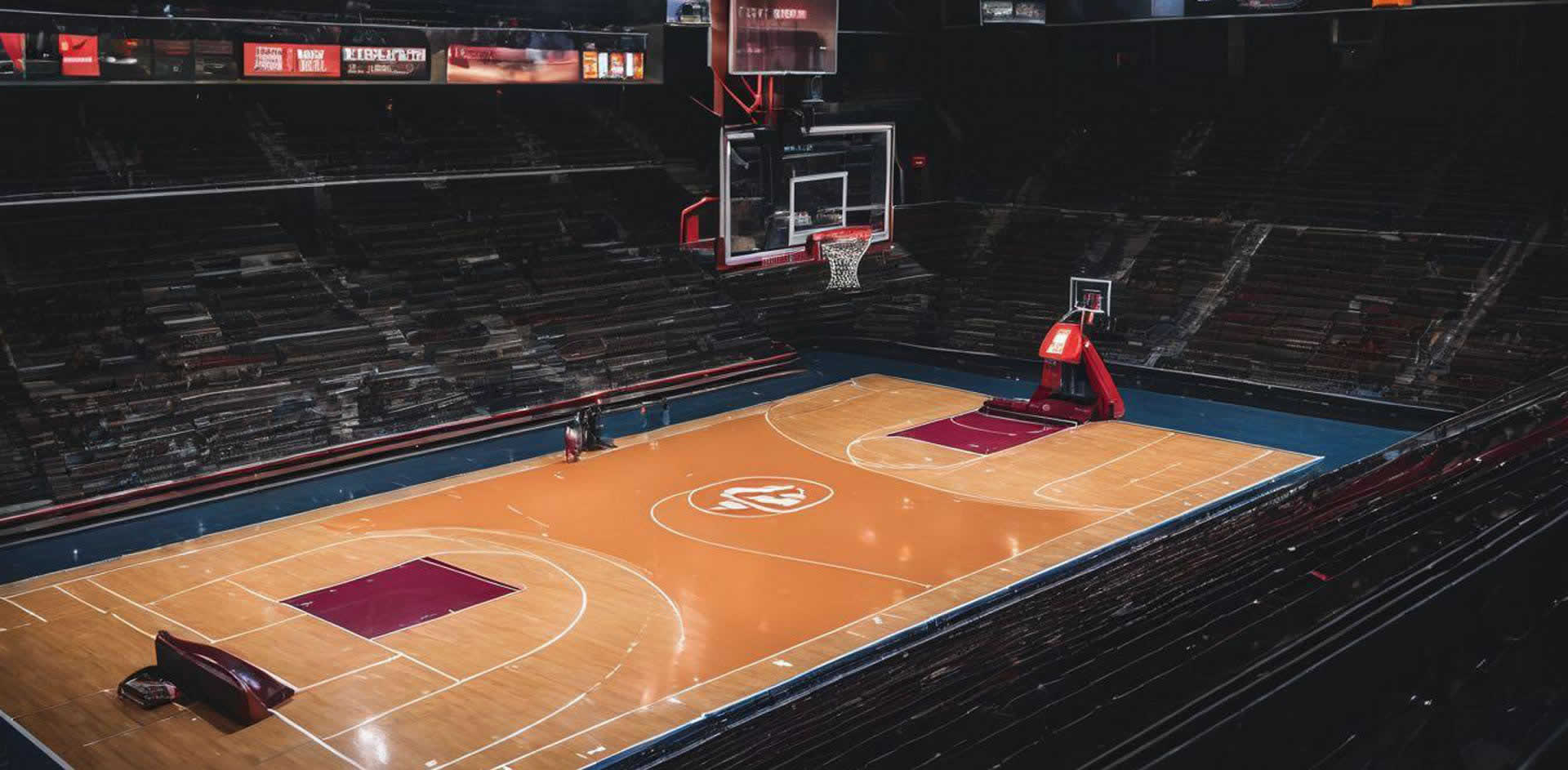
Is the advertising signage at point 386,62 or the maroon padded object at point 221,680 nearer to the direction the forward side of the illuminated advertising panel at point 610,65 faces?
the maroon padded object

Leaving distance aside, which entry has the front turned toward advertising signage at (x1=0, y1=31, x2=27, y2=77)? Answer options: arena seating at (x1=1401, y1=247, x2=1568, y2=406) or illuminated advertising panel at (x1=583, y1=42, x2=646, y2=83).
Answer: the arena seating

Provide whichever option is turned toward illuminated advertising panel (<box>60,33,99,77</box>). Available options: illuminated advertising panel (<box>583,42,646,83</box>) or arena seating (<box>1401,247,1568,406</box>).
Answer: the arena seating

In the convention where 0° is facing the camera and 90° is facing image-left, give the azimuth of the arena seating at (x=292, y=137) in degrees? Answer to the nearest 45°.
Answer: approximately 315°

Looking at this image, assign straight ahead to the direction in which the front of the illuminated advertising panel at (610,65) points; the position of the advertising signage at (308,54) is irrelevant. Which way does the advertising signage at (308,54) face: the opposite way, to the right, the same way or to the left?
the same way

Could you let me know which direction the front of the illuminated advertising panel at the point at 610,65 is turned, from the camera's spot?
facing the viewer and to the right of the viewer

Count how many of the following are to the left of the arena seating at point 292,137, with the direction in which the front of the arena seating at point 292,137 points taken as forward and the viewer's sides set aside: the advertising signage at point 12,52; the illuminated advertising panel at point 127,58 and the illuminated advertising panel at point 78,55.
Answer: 0

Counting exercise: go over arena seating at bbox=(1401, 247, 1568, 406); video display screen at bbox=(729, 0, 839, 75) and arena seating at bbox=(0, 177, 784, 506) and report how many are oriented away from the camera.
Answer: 0

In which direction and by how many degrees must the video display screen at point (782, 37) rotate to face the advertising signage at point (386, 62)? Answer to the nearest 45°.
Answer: approximately 135° to its right

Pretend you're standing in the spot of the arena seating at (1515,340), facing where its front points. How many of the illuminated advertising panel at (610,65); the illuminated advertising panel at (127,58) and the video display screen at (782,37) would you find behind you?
0

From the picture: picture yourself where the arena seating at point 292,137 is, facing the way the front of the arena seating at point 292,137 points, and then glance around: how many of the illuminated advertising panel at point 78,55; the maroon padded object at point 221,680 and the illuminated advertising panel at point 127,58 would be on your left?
0

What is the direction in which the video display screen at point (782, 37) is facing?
toward the camera

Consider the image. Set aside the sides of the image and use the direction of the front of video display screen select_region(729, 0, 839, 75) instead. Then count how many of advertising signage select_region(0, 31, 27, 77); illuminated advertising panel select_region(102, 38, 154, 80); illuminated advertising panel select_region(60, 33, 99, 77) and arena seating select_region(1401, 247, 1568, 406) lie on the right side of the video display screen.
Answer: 3

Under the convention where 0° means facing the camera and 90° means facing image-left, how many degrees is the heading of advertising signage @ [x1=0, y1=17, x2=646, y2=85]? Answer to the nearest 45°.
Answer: approximately 315°
